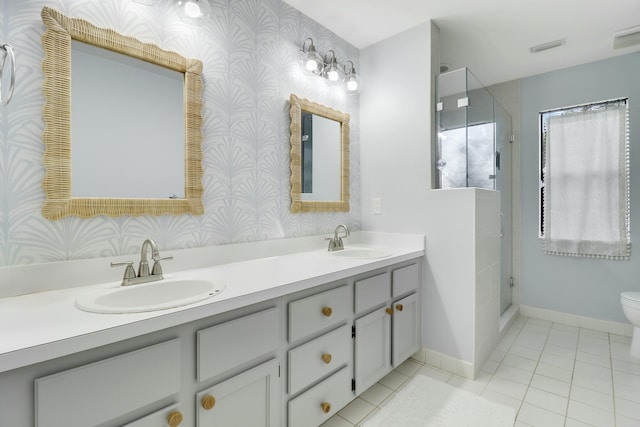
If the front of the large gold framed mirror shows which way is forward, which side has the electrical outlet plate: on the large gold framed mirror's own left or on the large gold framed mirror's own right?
on the large gold framed mirror's own left

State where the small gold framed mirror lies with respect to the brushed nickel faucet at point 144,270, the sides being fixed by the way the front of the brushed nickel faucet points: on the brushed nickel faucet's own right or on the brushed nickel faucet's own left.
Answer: on the brushed nickel faucet's own left

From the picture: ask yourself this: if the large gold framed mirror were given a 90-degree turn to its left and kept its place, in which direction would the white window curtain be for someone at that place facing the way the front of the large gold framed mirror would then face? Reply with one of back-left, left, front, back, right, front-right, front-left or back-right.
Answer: front-right

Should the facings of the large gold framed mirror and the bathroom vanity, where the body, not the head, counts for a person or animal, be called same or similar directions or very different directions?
same or similar directions

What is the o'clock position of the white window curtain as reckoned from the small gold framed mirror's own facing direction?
The white window curtain is roughly at 10 o'clock from the small gold framed mirror.

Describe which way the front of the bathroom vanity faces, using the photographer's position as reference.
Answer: facing the viewer and to the right of the viewer

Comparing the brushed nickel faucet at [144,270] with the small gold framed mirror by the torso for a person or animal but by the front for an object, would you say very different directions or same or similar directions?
same or similar directions

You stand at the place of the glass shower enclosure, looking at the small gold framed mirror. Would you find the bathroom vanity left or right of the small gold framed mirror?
left

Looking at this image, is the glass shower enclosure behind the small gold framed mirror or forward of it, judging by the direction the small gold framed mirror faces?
forward

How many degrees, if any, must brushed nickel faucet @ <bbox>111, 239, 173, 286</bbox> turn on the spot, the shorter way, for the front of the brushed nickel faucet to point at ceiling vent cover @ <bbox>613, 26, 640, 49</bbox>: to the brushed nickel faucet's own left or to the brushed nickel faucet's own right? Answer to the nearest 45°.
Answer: approximately 45° to the brushed nickel faucet's own left

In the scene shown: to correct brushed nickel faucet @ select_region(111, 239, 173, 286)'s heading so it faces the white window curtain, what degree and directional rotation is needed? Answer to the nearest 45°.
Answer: approximately 45° to its left

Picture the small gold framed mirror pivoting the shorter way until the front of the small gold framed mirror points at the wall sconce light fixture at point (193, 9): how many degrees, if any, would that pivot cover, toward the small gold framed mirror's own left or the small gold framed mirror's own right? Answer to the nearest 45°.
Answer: approximately 90° to the small gold framed mirror's own right
